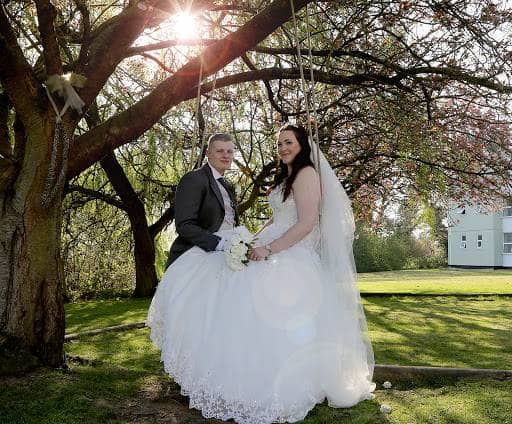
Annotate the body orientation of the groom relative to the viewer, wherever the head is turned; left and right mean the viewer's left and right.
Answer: facing the viewer and to the right of the viewer

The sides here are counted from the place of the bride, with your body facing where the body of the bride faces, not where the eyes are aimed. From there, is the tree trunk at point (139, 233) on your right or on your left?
on your right

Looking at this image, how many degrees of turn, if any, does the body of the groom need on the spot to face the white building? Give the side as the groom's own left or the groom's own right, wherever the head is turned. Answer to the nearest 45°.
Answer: approximately 90° to the groom's own left

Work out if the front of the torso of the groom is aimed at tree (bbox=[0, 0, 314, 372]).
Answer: no
